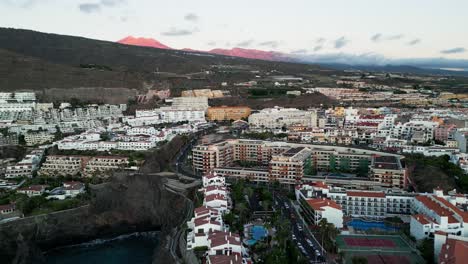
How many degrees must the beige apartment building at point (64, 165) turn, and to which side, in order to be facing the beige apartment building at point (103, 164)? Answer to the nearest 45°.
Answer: approximately 45° to its left

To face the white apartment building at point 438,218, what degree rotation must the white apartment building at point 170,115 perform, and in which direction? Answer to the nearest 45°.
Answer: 0° — it already faces it

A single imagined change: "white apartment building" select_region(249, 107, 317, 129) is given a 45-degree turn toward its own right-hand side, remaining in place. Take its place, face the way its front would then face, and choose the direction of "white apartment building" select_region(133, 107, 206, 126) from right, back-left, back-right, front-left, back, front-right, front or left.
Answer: front-right

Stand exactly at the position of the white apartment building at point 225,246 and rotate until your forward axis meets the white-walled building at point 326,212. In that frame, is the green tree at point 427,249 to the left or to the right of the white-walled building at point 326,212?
right

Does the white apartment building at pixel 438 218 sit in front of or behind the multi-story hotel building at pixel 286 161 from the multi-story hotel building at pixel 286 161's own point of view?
in front

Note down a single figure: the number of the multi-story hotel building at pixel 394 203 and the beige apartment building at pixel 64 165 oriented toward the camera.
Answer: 2

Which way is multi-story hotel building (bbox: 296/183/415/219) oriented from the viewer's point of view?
toward the camera

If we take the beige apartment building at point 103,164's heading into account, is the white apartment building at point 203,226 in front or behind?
in front

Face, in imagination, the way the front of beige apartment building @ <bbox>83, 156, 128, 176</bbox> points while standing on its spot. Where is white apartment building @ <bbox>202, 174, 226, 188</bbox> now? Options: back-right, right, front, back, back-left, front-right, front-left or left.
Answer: front-left

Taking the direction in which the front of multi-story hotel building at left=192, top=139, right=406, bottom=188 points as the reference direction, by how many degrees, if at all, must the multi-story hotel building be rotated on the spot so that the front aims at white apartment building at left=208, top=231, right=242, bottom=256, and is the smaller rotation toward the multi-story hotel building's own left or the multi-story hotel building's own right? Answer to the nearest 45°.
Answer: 0° — it already faces it

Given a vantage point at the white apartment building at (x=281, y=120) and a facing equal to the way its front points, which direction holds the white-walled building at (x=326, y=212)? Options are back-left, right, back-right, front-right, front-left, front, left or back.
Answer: front

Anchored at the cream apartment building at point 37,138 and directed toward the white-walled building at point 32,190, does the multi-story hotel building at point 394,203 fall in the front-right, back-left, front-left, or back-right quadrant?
front-left

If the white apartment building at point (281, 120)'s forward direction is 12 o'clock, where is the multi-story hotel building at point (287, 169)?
The multi-story hotel building is roughly at 12 o'clock from the white apartment building.

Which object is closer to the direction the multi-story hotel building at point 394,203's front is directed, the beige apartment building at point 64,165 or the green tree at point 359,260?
the green tree

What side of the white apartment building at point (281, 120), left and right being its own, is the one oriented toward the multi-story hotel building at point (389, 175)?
front

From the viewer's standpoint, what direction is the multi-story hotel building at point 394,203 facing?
toward the camera

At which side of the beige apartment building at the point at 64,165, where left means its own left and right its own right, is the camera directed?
front

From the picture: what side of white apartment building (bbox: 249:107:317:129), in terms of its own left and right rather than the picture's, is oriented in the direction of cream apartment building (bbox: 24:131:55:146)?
right

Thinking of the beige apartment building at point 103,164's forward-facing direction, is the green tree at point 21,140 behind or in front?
behind

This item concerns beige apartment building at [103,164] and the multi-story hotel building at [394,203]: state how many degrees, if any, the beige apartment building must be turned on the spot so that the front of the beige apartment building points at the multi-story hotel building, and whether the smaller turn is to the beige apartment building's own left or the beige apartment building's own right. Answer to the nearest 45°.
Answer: approximately 45° to the beige apartment building's own left

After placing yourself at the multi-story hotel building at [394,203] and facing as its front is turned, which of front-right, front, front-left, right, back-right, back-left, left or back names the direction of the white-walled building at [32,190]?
right
